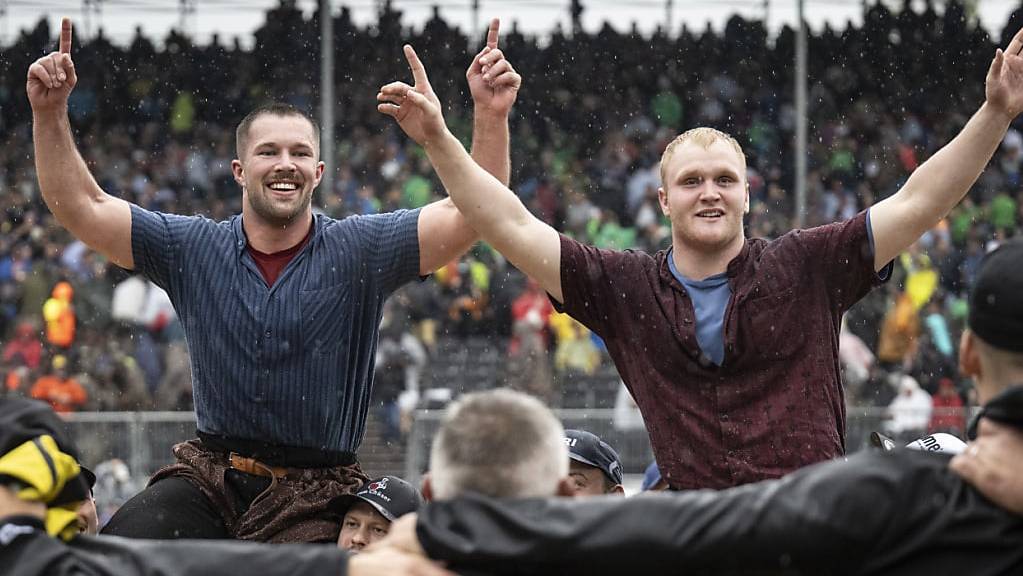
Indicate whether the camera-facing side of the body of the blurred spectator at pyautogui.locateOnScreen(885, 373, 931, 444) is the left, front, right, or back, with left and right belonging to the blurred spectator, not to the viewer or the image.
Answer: front

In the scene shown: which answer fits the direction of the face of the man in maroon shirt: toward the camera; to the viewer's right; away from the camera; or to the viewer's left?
toward the camera

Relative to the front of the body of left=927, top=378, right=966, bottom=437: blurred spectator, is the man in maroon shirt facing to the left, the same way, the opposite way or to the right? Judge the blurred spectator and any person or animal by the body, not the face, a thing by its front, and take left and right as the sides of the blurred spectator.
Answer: the same way

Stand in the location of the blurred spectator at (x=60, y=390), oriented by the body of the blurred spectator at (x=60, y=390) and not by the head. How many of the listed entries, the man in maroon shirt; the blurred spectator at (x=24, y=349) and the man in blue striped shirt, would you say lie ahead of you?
2

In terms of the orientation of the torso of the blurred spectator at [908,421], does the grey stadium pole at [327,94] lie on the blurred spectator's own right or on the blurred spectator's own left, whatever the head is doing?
on the blurred spectator's own right

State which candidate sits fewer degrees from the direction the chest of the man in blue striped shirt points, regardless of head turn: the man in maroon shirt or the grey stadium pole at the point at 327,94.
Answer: the man in maroon shirt

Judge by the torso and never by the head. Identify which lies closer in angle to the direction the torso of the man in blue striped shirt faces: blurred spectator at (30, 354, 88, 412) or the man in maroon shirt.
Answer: the man in maroon shirt

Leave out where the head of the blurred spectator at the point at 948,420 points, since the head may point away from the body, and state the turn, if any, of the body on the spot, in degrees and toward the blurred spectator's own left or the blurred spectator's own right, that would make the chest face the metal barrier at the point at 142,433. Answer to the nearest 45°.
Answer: approximately 90° to the blurred spectator's own right

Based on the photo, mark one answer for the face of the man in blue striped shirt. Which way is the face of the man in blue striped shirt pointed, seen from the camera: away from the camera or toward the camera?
toward the camera

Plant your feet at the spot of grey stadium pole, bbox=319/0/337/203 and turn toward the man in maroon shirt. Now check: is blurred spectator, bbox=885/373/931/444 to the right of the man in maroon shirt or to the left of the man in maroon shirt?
left

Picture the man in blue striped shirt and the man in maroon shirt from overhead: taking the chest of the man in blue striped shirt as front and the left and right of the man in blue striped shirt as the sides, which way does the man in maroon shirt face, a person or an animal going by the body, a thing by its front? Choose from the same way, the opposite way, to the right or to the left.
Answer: the same way

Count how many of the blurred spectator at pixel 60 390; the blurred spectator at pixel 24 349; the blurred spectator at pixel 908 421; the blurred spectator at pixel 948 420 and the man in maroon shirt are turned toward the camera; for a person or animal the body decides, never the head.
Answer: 5

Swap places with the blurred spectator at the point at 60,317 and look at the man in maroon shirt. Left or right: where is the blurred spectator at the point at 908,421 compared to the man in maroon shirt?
left

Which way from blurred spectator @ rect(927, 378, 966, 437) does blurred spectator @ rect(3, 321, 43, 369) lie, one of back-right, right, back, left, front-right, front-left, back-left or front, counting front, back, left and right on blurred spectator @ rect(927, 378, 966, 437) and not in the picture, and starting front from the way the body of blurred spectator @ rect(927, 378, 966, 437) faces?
right

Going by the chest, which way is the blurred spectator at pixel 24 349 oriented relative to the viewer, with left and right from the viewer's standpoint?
facing the viewer
